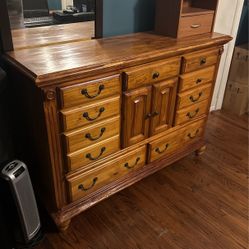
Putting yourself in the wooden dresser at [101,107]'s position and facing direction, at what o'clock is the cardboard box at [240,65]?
The cardboard box is roughly at 9 o'clock from the wooden dresser.

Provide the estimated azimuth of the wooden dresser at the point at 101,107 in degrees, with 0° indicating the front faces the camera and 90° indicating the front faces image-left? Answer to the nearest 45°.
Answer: approximately 315°

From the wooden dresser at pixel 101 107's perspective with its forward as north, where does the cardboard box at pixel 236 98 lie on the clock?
The cardboard box is roughly at 9 o'clock from the wooden dresser.
